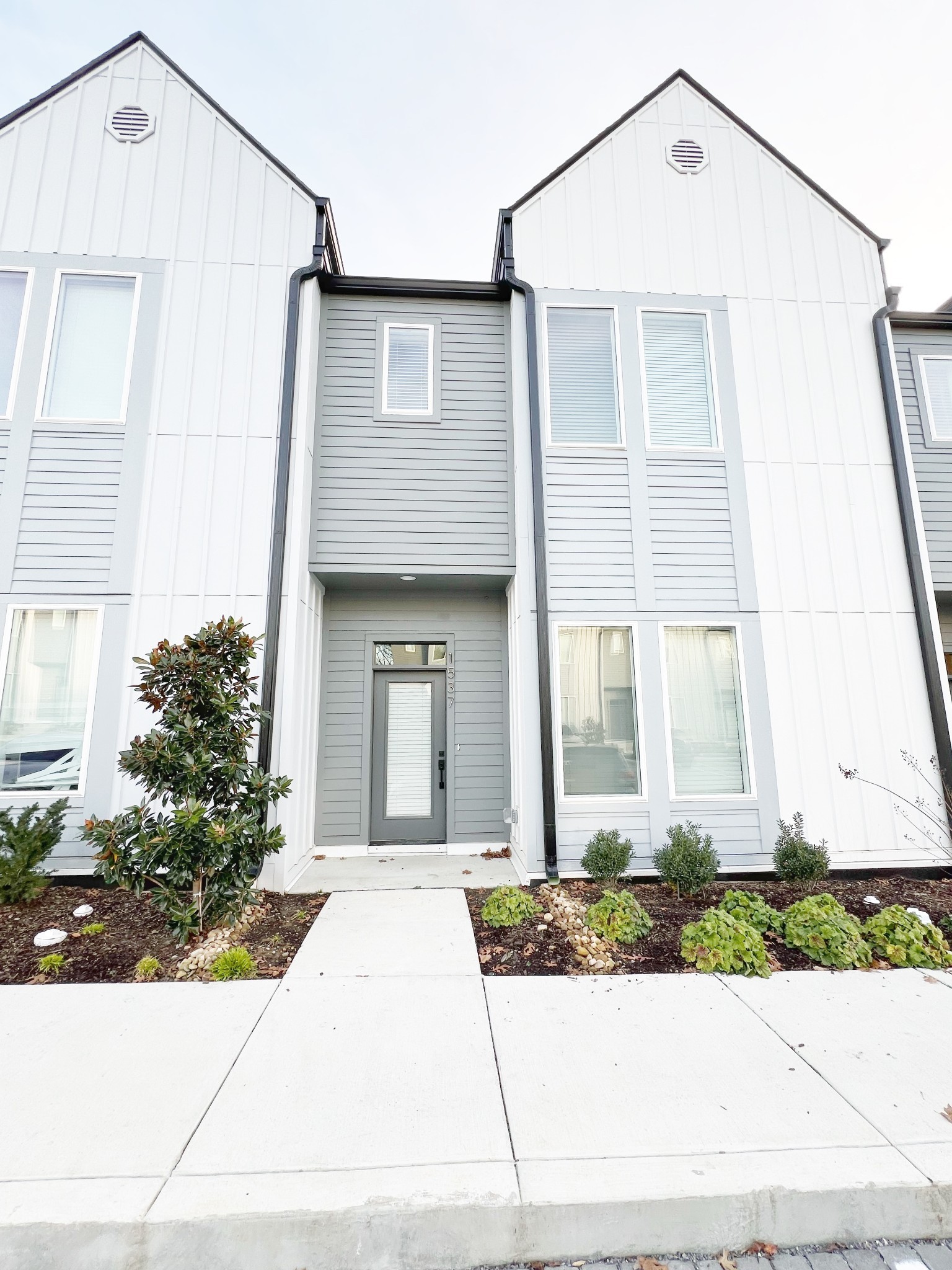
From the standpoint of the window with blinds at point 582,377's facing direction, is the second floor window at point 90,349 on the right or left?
on its right

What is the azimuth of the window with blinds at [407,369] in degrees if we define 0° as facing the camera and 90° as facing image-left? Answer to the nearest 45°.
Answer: approximately 0°

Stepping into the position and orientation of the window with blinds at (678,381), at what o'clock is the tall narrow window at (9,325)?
The tall narrow window is roughly at 2 o'clock from the window with blinds.

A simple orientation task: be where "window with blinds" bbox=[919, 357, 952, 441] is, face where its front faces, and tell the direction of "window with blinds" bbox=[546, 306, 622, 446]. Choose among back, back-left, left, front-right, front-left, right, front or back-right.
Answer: front-right
